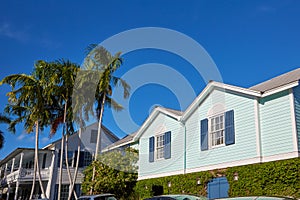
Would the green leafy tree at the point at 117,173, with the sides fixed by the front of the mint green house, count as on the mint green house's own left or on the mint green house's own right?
on the mint green house's own right

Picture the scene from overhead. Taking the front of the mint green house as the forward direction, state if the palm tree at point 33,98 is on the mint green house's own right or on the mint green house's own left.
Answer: on the mint green house's own right

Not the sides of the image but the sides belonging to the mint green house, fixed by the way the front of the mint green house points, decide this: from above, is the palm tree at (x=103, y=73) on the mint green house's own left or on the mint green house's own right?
on the mint green house's own right

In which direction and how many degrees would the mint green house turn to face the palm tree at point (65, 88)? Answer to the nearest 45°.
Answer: approximately 90° to its right

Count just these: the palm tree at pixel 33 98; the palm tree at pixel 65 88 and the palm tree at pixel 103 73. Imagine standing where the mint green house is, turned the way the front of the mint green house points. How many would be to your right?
3

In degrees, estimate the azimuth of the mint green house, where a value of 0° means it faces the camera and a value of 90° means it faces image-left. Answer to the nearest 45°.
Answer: approximately 45°

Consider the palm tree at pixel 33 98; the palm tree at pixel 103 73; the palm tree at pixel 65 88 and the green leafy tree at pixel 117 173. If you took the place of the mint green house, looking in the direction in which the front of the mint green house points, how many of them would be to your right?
4
